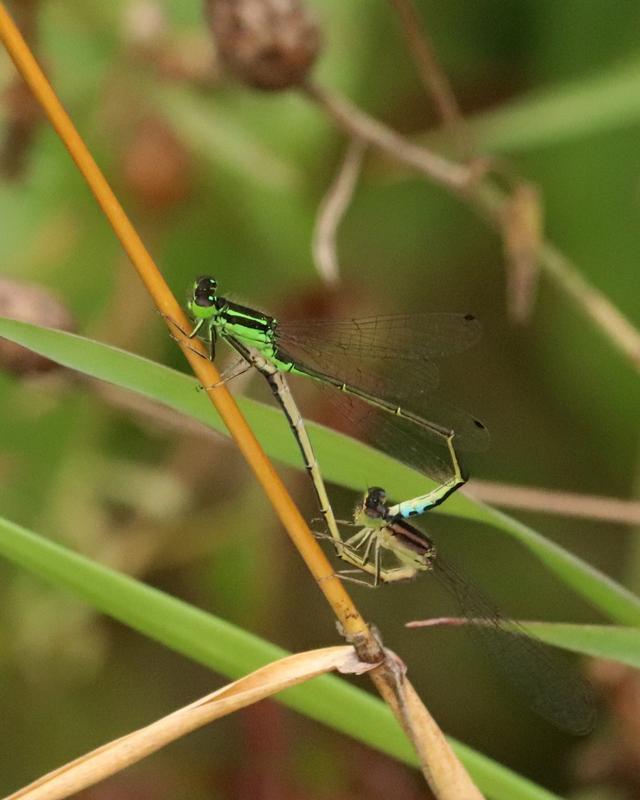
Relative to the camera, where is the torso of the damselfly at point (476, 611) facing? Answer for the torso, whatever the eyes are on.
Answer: to the viewer's left

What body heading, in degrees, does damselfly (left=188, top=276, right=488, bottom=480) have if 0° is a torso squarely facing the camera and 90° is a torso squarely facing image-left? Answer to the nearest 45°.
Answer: approximately 90°

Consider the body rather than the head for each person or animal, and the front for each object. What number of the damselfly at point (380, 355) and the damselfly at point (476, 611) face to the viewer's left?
2
